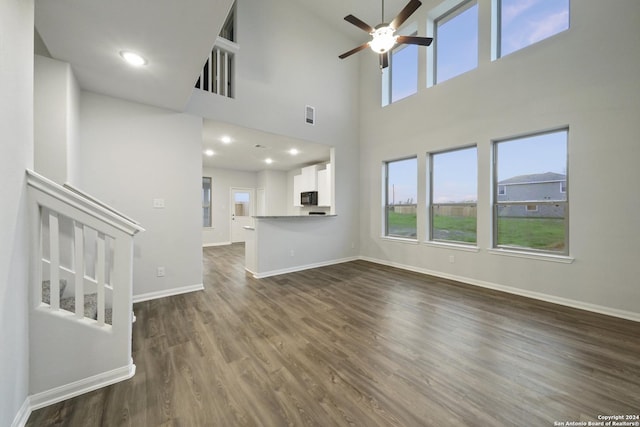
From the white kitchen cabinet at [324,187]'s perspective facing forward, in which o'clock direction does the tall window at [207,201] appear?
The tall window is roughly at 2 o'clock from the white kitchen cabinet.

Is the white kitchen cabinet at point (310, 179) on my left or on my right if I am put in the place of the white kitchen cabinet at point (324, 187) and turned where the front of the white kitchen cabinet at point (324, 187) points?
on my right

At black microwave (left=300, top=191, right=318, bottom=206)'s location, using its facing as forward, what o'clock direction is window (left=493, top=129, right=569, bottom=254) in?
The window is roughly at 9 o'clock from the black microwave.

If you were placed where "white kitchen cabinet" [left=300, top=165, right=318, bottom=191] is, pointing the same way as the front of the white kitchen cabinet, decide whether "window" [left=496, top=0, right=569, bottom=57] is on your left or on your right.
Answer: on your left

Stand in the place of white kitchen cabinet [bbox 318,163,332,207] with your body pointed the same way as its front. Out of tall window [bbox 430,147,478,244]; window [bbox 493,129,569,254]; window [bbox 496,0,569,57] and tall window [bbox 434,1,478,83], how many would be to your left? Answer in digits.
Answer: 4

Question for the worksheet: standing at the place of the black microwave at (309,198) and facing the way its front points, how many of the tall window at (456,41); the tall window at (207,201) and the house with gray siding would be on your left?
2

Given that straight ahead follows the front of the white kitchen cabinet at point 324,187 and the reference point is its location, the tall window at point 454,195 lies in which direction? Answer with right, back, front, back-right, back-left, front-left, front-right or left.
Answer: left

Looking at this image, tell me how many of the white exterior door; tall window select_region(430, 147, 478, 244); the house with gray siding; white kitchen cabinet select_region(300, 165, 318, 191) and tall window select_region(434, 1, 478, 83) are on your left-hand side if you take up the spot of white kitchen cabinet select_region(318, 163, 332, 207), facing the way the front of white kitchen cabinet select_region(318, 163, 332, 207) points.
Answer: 3

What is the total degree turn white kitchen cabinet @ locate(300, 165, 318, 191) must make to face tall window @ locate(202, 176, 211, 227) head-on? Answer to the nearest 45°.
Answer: approximately 90° to its right

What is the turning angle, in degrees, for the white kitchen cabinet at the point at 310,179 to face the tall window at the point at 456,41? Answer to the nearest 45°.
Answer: approximately 90° to its left

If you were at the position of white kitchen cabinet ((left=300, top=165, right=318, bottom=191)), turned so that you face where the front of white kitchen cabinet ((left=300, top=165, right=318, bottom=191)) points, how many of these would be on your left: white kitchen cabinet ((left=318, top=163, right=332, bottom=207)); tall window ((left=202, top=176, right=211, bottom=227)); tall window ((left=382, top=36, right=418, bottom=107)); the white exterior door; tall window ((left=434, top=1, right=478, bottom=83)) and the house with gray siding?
4

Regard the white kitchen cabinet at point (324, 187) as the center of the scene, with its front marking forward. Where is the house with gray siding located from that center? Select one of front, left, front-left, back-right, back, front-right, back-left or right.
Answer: left
